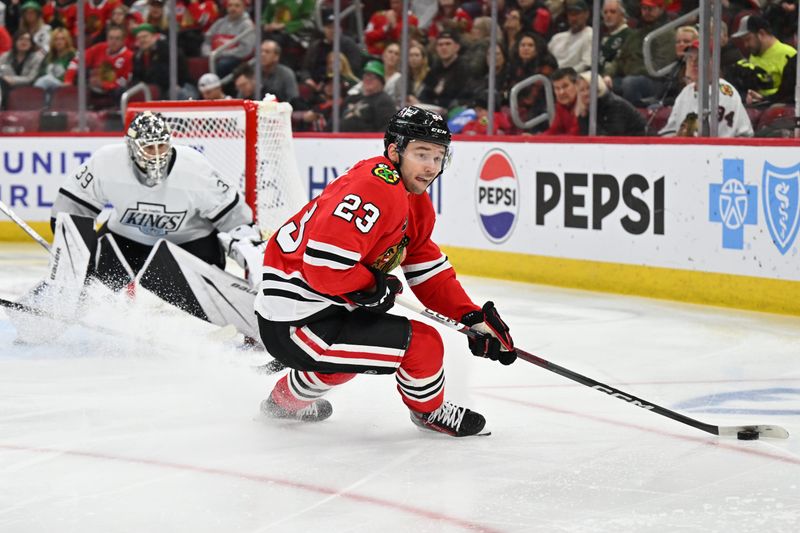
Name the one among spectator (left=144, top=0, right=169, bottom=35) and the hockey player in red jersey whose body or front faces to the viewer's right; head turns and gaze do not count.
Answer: the hockey player in red jersey

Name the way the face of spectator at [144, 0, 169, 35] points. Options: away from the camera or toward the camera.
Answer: toward the camera

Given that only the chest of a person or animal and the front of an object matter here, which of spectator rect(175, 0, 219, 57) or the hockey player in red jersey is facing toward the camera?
the spectator

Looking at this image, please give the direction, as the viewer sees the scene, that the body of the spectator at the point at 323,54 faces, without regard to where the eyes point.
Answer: toward the camera

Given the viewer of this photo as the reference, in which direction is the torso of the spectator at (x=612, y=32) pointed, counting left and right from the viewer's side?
facing the viewer and to the left of the viewer

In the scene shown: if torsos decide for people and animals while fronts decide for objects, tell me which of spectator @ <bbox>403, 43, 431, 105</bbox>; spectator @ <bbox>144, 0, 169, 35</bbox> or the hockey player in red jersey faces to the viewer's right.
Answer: the hockey player in red jersey

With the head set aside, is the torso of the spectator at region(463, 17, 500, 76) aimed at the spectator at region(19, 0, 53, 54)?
no

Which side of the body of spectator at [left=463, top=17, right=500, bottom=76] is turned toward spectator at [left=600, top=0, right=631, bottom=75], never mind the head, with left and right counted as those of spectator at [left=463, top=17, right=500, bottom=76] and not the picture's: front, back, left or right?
left

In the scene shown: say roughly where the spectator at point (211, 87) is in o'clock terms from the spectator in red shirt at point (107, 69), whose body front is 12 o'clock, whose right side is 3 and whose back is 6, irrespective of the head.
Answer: The spectator is roughly at 10 o'clock from the spectator in red shirt.

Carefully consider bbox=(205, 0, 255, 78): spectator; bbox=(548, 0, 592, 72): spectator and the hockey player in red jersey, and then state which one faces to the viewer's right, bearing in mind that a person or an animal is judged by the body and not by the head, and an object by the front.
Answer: the hockey player in red jersey

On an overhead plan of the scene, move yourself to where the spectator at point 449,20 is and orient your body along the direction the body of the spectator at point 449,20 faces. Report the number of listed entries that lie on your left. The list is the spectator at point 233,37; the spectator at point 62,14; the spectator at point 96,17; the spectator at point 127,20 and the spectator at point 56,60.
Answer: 0

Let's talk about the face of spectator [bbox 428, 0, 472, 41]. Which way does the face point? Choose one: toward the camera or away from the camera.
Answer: toward the camera

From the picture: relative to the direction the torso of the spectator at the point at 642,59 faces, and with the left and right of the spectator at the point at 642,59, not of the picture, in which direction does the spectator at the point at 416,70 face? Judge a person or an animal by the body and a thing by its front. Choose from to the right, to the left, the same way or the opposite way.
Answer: the same way

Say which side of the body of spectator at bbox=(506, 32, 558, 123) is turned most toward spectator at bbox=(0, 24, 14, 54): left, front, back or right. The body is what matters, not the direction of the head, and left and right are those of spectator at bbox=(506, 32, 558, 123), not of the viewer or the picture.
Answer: right

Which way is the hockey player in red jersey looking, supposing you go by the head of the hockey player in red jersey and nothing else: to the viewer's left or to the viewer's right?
to the viewer's right

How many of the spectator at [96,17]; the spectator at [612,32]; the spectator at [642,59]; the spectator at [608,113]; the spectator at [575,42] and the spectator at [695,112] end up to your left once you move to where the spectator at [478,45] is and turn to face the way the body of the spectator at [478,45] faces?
5

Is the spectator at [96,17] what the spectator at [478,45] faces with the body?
no

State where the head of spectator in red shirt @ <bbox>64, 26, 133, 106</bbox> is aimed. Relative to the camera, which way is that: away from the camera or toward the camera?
toward the camera

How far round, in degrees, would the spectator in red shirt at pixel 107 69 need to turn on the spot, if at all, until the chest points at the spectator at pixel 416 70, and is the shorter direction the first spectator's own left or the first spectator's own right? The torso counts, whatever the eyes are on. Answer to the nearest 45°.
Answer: approximately 45° to the first spectator's own left

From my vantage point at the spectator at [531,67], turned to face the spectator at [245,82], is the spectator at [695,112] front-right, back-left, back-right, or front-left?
back-left
